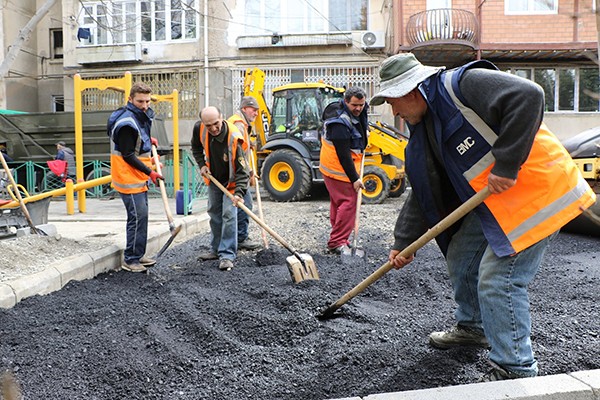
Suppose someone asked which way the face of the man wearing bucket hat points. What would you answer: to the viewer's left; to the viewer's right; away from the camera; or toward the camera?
to the viewer's left

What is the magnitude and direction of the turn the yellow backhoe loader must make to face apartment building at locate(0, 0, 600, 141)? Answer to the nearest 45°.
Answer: approximately 135° to its left

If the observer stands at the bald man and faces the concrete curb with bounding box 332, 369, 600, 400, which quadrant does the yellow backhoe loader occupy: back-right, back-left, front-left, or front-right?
back-left

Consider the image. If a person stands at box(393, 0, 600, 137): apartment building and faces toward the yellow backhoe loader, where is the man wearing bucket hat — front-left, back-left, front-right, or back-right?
front-left

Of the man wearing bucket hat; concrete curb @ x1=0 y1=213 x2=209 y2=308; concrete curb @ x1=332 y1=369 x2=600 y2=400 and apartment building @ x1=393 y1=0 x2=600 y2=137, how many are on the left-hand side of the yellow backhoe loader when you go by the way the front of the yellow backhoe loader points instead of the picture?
1

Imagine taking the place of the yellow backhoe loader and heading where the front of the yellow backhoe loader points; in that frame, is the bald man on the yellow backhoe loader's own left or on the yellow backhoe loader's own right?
on the yellow backhoe loader's own right

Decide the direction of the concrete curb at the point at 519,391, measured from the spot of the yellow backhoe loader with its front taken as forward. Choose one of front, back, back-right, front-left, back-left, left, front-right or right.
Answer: front-right

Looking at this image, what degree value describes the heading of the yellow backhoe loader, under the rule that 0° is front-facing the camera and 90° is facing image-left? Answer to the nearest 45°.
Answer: approximately 315°
